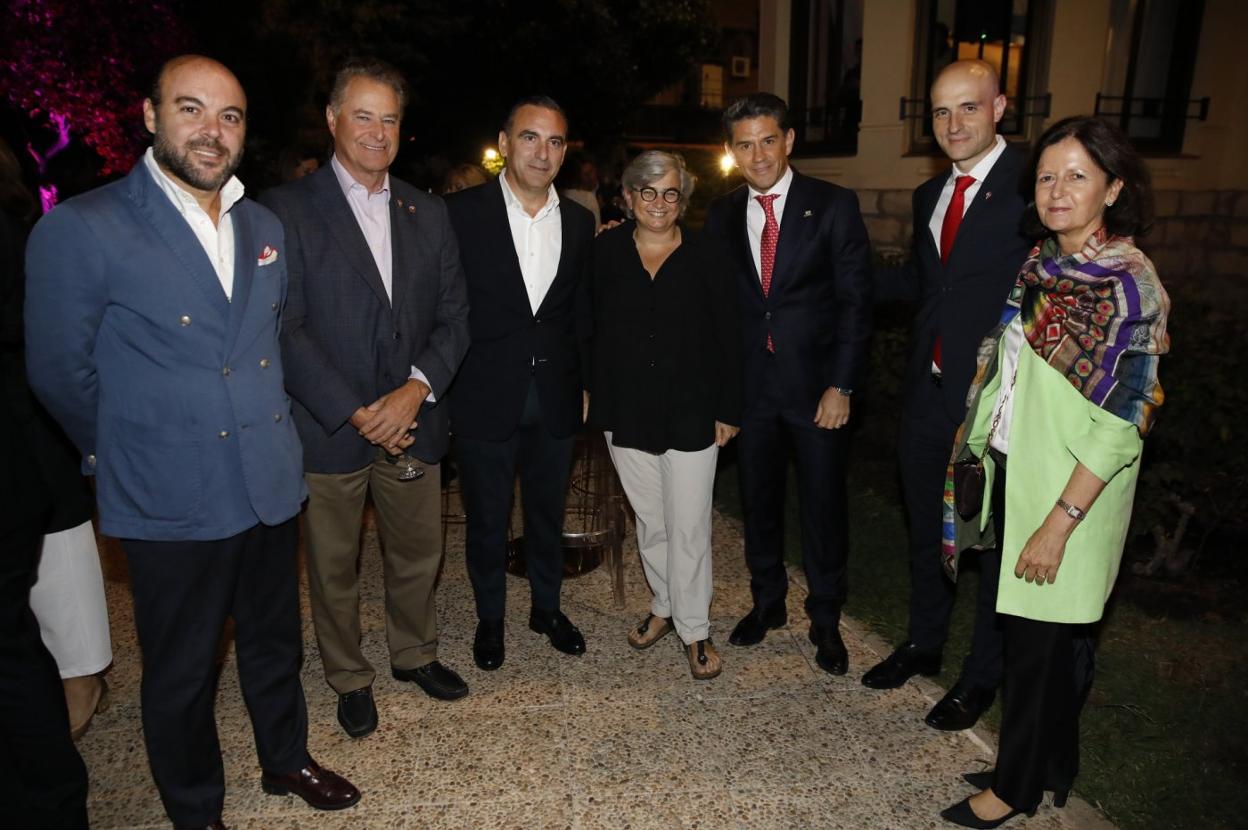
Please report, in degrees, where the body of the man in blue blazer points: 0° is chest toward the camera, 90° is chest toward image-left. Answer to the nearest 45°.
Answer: approximately 315°

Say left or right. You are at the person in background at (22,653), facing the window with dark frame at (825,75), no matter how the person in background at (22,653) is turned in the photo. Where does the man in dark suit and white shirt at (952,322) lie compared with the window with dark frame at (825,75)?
right

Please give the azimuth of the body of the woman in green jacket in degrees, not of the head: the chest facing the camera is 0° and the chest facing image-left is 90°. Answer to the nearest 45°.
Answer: approximately 45°

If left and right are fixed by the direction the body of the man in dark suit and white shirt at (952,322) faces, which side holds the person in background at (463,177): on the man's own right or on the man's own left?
on the man's own right

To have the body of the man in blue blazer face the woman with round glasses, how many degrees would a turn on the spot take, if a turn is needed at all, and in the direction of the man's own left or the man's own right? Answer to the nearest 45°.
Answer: approximately 45° to the man's own left

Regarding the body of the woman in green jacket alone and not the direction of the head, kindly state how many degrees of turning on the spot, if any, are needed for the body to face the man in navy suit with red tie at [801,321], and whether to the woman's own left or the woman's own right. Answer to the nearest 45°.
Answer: approximately 90° to the woman's own right

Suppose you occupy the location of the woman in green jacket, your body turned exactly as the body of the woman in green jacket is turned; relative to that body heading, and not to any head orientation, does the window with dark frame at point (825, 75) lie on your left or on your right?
on your right

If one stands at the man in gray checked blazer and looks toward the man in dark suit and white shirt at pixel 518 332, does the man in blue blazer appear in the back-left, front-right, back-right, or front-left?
back-right

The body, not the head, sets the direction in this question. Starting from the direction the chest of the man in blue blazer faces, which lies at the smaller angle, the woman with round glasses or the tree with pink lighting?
the woman with round glasses

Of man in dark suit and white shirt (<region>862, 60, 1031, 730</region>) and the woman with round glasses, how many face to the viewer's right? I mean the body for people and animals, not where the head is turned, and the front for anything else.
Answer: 0

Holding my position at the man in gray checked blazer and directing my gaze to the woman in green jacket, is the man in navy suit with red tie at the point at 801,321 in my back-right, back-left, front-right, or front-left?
front-left

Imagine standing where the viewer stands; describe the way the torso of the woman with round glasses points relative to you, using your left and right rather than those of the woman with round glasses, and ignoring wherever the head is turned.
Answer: facing the viewer

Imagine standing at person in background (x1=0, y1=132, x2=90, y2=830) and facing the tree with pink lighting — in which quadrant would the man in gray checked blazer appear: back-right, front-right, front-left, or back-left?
front-right
